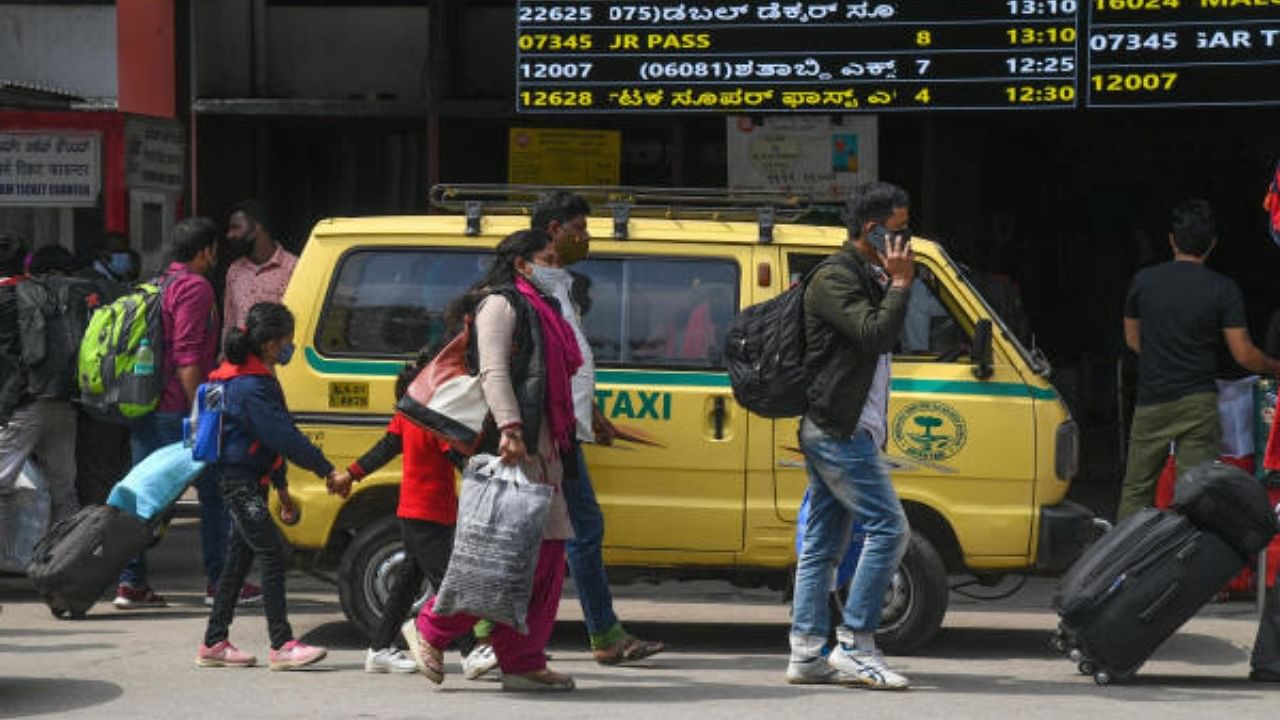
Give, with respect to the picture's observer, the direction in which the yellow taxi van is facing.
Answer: facing to the right of the viewer

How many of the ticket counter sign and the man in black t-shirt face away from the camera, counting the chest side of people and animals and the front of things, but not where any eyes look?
1

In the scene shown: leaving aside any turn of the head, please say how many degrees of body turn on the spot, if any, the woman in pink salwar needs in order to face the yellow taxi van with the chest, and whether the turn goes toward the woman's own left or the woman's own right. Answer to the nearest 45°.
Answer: approximately 45° to the woman's own left

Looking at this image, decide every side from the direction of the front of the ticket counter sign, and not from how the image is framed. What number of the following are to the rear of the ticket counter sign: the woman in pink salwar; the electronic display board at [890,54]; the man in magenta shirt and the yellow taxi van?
0

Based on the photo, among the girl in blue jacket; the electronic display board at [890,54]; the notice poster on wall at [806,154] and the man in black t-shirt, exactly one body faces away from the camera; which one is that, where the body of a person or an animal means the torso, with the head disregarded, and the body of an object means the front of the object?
the man in black t-shirt

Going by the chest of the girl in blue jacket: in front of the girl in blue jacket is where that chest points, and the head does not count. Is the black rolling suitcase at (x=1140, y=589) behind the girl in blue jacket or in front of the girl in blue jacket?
in front

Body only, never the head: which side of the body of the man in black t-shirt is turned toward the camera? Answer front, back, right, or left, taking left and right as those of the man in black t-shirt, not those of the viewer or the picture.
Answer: back

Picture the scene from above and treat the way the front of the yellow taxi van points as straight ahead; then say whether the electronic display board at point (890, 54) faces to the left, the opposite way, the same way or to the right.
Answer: to the right

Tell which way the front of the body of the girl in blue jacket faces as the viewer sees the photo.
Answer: to the viewer's right

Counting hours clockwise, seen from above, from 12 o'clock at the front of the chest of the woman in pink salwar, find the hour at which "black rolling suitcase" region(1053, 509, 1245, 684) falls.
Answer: The black rolling suitcase is roughly at 12 o'clock from the woman in pink salwar.

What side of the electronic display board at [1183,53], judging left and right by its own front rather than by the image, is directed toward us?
front

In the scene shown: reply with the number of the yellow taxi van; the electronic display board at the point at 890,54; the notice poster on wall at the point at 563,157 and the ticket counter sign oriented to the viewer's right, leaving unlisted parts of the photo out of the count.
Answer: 1

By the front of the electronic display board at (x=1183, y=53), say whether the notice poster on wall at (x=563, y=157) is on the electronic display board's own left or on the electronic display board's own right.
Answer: on the electronic display board's own right

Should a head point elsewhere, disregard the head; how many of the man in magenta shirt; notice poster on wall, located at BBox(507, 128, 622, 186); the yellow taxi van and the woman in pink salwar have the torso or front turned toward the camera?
1

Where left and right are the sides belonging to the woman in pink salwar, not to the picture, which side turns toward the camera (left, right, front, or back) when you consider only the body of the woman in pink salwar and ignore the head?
right

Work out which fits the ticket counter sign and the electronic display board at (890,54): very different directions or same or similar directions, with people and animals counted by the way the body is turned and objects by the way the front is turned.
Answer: same or similar directions

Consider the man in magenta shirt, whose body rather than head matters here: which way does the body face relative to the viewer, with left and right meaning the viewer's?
facing to the right of the viewer

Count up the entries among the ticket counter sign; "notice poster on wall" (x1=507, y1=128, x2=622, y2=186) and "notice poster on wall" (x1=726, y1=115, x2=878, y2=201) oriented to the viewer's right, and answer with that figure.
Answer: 0

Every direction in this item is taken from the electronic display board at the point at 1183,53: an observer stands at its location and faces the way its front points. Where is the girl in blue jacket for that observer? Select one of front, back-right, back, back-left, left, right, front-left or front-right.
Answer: front-right
